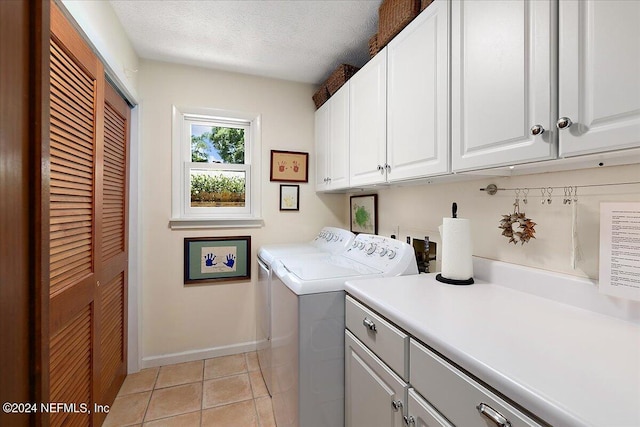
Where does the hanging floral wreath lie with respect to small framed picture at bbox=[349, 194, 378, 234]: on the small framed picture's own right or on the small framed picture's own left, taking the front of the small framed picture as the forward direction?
on the small framed picture's own left

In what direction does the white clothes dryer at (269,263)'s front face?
to the viewer's left

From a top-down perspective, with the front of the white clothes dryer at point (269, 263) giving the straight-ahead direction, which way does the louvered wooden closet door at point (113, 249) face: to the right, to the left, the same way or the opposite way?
the opposite way

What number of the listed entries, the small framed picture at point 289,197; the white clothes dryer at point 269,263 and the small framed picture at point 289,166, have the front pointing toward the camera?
2

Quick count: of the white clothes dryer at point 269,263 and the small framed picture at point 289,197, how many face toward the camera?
1

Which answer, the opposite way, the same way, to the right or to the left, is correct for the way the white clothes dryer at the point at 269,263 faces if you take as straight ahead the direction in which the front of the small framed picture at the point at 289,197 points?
to the right

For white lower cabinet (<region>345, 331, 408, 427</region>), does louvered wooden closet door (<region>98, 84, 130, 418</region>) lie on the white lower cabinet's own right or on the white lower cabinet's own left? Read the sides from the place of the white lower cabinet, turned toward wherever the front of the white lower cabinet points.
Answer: on the white lower cabinet's own right

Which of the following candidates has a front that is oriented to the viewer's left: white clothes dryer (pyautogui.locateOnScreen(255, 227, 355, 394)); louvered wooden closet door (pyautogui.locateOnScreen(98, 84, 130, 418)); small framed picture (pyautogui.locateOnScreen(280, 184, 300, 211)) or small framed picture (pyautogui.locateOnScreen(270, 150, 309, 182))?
the white clothes dryer

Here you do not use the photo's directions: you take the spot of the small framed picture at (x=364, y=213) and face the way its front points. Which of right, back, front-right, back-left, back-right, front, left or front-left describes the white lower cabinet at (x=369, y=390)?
front-left

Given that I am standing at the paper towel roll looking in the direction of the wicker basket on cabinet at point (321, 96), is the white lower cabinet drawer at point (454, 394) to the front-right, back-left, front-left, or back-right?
back-left

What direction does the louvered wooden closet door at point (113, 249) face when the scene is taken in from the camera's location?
facing the viewer and to the right of the viewer

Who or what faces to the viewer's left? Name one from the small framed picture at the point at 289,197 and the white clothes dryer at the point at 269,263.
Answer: the white clothes dryer

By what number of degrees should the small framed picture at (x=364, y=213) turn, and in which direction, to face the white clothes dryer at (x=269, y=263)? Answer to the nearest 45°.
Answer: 0° — it already faces it

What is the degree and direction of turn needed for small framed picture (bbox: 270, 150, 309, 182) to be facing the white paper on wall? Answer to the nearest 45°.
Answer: approximately 45° to its left

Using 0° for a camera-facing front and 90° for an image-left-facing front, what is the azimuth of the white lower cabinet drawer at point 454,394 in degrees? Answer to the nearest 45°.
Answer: approximately 45°

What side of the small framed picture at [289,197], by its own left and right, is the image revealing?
front

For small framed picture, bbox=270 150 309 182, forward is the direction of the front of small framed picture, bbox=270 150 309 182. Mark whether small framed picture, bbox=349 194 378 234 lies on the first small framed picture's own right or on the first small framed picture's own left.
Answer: on the first small framed picture's own left

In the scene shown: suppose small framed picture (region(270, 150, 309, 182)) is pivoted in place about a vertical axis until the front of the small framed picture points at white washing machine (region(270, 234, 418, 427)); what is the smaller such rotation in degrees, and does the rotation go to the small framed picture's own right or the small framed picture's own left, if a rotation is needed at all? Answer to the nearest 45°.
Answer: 0° — it already faces it
